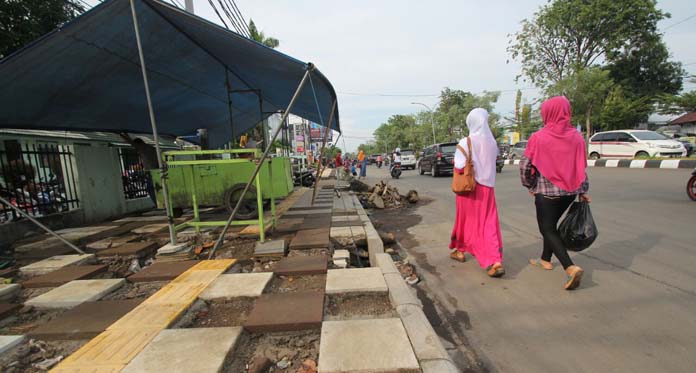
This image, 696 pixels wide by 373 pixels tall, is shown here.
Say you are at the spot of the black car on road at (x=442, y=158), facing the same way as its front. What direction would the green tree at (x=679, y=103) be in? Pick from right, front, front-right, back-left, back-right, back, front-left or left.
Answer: right

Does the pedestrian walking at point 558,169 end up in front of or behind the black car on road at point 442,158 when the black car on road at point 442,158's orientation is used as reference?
behind

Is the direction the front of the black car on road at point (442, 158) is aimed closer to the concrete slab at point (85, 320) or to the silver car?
the silver car

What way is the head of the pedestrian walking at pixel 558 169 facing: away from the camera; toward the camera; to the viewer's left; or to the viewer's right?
away from the camera

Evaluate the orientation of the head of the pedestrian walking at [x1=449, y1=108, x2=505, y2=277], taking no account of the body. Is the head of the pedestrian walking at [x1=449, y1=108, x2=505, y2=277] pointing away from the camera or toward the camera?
away from the camera

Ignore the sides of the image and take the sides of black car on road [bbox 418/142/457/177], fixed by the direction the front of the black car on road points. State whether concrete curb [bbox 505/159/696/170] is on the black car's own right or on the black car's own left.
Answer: on the black car's own right

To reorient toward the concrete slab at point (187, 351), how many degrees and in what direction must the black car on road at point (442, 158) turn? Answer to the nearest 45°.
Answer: approximately 135° to its left

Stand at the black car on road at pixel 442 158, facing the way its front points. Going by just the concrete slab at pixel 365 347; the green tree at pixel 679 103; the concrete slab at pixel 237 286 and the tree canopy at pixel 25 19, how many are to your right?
1

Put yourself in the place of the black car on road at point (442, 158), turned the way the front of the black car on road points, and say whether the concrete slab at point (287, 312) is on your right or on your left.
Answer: on your left

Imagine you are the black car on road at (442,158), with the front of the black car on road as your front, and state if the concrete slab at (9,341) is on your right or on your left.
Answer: on your left

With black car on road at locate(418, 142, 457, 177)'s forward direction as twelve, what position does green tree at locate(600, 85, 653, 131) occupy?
The green tree is roughly at 3 o'clock from the black car on road.

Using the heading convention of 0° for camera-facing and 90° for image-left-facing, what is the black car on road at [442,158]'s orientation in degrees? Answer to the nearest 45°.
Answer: approximately 135°

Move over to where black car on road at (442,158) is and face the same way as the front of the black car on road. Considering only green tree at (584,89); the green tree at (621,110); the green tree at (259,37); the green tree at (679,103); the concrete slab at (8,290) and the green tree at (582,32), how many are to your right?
4

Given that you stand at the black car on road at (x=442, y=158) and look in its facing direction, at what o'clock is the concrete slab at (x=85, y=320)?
The concrete slab is roughly at 8 o'clock from the black car on road.

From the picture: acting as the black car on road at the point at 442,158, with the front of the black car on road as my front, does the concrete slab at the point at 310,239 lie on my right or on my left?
on my left

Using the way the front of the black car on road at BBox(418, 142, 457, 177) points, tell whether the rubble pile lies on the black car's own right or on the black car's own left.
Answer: on the black car's own left
